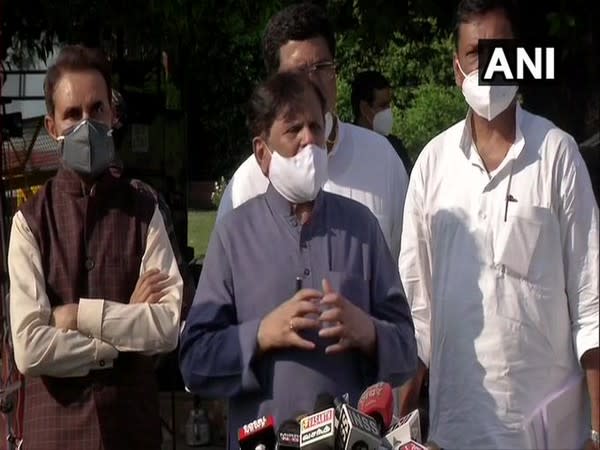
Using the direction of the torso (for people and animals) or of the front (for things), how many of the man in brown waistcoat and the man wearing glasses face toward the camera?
2

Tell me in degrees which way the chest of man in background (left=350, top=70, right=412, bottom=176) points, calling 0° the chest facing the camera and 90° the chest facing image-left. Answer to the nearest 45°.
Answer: approximately 315°

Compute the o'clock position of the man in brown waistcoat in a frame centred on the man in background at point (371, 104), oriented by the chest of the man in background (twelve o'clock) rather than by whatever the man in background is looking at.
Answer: The man in brown waistcoat is roughly at 2 o'clock from the man in background.

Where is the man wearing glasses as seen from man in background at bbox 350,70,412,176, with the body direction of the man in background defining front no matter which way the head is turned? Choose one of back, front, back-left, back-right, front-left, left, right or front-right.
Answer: front-right

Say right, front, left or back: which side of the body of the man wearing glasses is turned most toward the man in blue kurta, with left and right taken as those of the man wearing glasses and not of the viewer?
front

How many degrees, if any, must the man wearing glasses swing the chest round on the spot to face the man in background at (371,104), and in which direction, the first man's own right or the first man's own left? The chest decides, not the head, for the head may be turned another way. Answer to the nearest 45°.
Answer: approximately 180°
